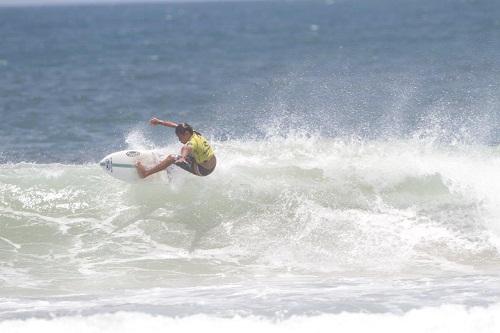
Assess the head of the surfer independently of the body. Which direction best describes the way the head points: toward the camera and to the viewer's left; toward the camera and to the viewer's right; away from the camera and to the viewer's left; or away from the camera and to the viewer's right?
toward the camera and to the viewer's left

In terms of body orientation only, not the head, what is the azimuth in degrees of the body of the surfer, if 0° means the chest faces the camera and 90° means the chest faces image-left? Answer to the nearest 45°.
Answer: approximately 90°
